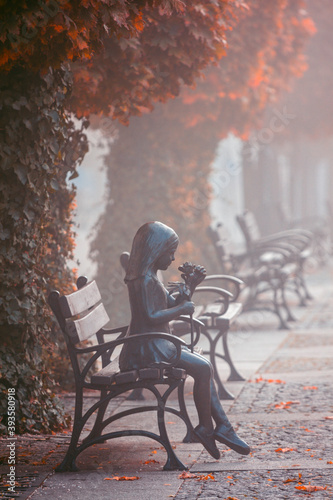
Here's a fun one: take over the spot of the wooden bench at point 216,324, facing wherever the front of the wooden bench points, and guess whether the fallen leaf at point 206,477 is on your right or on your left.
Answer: on your right

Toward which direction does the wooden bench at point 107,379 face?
to the viewer's right

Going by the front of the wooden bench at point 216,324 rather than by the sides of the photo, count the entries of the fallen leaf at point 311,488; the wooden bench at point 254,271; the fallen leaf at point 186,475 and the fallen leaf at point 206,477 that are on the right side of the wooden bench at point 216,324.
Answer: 3

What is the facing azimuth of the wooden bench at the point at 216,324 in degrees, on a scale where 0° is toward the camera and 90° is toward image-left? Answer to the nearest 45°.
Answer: approximately 270°

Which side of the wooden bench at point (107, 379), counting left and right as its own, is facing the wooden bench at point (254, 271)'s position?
left

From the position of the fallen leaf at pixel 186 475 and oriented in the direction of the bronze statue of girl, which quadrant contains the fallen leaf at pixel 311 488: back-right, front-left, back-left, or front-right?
back-right

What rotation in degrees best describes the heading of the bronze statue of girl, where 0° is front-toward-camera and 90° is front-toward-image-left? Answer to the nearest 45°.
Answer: approximately 270°

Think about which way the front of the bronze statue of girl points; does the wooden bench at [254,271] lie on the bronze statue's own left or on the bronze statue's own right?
on the bronze statue's own left

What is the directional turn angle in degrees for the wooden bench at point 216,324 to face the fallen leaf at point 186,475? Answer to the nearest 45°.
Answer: approximately 90° to its right
